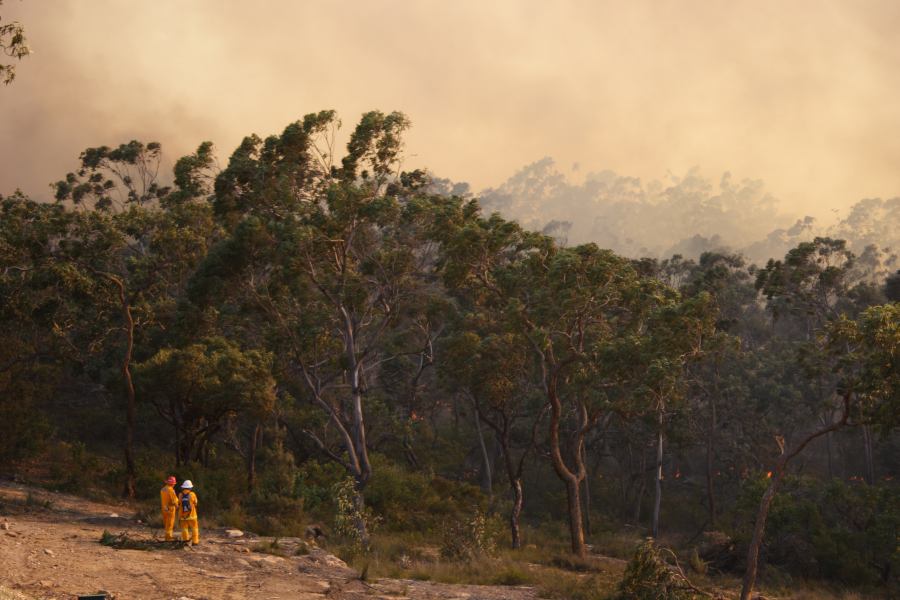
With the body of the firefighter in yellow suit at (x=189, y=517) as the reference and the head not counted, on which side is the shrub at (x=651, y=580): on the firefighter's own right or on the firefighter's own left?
on the firefighter's own right

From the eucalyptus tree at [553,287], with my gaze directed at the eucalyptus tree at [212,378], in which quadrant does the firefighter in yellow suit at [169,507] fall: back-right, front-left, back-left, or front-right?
front-left

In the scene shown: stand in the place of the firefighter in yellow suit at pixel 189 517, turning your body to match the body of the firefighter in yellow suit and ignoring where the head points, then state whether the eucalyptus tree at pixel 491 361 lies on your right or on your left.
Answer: on your right

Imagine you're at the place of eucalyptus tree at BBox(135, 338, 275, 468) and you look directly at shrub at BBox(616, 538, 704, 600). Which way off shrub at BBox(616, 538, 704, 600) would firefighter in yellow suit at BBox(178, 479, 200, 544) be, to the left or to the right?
right

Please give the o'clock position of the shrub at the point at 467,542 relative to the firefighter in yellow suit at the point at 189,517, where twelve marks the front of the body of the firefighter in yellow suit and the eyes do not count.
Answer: The shrub is roughly at 2 o'clock from the firefighter in yellow suit.

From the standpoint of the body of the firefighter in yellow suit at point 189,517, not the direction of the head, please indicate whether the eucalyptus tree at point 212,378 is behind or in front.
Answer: in front

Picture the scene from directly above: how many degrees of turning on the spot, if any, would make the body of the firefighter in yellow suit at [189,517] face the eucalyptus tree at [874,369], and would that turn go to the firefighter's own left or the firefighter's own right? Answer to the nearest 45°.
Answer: approximately 90° to the firefighter's own right

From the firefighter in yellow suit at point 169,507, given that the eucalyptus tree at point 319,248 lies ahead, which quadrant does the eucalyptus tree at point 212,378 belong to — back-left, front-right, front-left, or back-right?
front-left

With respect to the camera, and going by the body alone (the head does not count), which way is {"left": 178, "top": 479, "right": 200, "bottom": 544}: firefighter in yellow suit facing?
away from the camera
